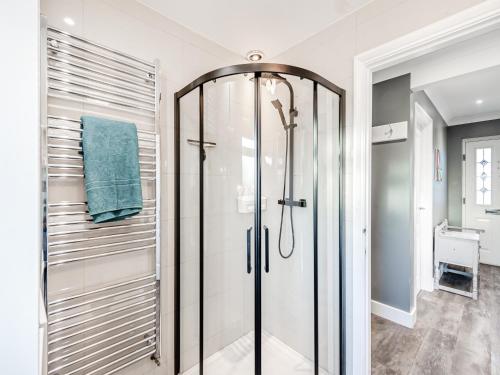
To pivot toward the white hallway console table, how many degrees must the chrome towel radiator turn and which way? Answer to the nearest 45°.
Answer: approximately 45° to its left

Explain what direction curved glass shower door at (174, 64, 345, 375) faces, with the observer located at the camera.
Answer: facing the viewer

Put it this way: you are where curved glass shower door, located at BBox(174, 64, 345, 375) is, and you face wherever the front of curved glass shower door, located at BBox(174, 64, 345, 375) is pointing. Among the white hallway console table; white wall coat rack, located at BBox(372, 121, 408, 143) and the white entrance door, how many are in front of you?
0

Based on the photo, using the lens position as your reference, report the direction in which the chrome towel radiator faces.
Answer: facing the viewer and to the right of the viewer

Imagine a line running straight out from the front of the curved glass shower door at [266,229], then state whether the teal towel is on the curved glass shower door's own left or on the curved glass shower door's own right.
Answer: on the curved glass shower door's own right

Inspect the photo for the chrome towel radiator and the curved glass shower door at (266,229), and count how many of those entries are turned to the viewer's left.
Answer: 0

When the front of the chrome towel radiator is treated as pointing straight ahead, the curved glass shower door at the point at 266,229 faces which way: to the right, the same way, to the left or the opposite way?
to the right

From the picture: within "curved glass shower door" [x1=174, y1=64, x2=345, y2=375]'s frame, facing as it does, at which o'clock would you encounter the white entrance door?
The white entrance door is roughly at 8 o'clock from the curved glass shower door.
